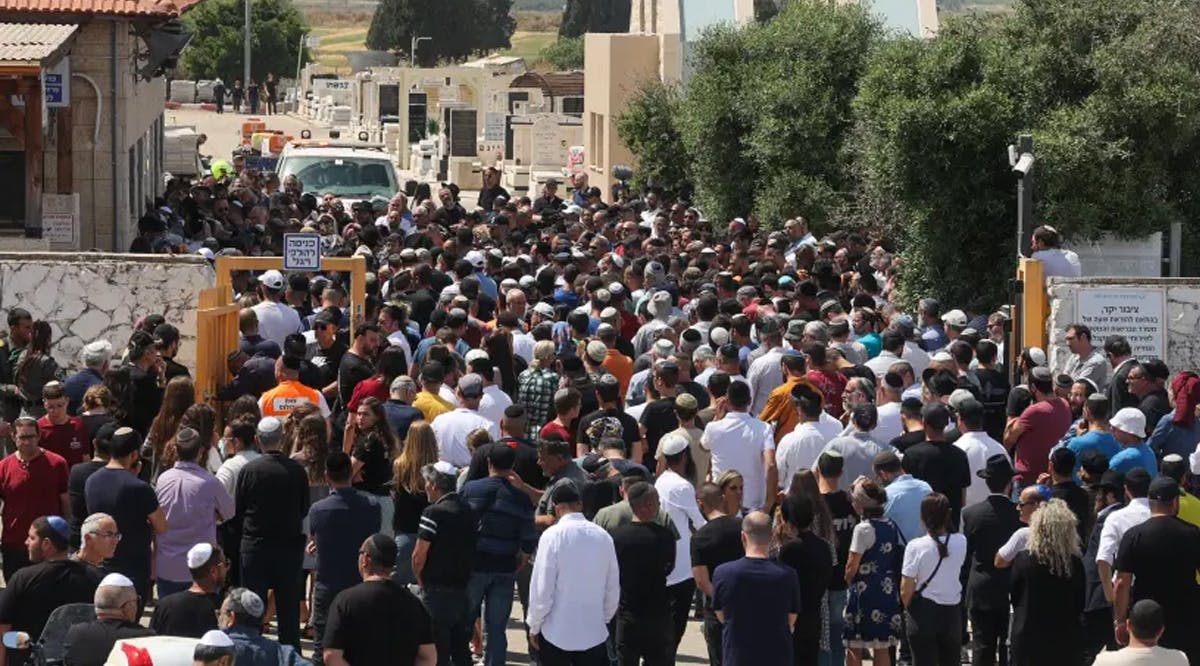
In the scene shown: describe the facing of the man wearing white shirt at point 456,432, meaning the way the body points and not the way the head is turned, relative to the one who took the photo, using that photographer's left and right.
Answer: facing away from the viewer

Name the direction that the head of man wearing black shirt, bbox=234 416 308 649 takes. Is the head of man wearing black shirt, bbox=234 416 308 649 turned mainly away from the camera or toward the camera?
away from the camera

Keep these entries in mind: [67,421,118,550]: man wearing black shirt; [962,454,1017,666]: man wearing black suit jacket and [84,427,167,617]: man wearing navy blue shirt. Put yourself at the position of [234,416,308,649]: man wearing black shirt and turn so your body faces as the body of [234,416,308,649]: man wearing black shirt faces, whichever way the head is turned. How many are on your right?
1

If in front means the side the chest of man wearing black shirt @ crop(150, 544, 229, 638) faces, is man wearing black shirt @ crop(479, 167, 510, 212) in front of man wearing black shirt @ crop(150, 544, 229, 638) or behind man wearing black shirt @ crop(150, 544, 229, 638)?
in front

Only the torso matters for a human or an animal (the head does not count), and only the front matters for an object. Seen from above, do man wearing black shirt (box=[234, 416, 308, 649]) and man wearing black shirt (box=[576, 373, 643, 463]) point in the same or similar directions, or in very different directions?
same or similar directions

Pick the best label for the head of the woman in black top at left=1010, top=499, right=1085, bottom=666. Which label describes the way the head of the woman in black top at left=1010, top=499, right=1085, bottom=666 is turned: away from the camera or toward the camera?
away from the camera

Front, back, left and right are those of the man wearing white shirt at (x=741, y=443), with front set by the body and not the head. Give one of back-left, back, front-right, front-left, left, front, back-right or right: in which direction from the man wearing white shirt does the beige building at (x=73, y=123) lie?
front-left

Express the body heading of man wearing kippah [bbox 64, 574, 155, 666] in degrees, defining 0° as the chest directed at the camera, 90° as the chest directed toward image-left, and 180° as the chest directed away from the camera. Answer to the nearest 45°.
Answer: approximately 225°

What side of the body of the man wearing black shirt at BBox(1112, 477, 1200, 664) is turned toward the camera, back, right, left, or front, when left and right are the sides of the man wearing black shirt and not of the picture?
back

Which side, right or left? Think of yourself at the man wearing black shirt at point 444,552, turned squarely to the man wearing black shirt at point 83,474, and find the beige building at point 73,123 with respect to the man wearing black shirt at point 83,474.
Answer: right

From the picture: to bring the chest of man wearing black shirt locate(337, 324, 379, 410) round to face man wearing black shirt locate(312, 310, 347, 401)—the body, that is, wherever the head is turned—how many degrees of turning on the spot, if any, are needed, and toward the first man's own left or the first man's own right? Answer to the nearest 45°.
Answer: approximately 90° to the first man's own left

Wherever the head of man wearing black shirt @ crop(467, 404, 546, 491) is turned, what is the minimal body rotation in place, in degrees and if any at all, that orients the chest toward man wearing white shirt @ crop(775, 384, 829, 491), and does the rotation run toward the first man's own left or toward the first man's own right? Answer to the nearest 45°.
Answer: approximately 45° to the first man's own right

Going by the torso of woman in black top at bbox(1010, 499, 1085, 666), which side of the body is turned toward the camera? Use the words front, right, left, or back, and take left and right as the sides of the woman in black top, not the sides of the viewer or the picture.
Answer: back

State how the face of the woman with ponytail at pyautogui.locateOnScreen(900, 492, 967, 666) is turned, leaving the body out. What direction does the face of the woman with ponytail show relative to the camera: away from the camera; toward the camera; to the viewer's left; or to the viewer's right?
away from the camera

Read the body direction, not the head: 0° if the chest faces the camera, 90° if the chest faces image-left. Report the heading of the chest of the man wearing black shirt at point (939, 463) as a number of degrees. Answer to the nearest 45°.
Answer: approximately 180°
